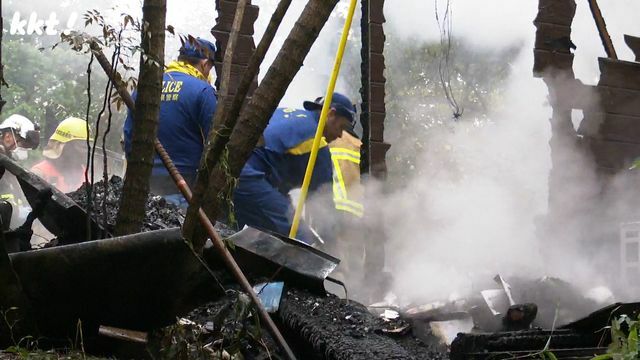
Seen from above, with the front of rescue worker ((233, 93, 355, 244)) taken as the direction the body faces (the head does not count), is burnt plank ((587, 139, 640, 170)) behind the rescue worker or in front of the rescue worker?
in front

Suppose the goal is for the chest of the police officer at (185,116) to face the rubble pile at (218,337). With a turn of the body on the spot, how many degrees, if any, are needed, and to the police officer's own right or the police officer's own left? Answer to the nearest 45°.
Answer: approximately 135° to the police officer's own right

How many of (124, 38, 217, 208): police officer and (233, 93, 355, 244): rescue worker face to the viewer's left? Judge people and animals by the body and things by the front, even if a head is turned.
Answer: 0

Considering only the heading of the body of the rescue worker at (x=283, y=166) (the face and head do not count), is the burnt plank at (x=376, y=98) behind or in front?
in front

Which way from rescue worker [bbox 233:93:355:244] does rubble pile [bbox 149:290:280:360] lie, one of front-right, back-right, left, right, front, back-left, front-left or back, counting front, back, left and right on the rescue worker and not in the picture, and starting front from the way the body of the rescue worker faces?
right

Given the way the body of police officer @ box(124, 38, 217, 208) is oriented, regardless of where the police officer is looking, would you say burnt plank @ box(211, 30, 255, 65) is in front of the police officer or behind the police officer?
in front

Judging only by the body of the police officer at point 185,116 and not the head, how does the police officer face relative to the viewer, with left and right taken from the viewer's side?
facing away from the viewer and to the right of the viewer

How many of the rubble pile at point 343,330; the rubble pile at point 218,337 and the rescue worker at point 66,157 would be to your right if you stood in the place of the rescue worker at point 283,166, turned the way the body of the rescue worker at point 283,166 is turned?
2
